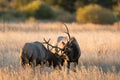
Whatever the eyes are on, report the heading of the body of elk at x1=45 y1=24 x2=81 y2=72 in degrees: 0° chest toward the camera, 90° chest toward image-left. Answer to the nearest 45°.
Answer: approximately 45°

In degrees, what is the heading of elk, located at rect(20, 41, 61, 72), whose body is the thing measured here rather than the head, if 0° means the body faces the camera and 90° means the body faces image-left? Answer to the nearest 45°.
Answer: approximately 270°
